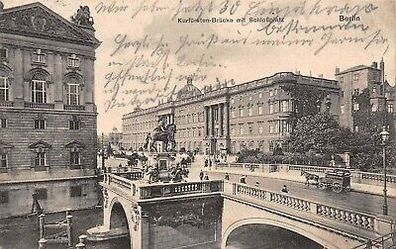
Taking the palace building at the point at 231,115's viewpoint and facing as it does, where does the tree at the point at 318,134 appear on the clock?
The tree is roughly at 10 o'clock from the palace building.

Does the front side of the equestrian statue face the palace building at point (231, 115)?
no

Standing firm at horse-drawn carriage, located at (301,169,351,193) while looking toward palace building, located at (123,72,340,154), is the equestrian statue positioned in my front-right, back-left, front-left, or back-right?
front-left

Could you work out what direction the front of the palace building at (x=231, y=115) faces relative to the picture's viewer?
facing the viewer and to the left of the viewer

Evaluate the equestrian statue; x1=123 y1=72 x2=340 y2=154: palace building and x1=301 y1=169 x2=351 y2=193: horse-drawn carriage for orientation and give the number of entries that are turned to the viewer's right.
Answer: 1
